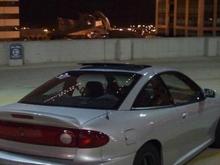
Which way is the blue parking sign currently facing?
toward the camera

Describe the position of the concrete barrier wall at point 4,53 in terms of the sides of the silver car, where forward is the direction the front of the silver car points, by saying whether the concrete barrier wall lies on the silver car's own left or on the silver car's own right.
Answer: on the silver car's own left

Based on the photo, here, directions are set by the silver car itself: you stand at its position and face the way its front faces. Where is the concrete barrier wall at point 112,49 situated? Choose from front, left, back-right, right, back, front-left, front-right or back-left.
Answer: front-left

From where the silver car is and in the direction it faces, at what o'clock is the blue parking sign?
The blue parking sign is roughly at 10 o'clock from the silver car.

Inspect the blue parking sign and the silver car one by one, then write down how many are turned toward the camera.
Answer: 1

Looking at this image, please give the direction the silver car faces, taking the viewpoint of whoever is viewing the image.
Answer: facing away from the viewer and to the right of the viewer

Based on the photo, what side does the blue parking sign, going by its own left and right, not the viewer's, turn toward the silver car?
front

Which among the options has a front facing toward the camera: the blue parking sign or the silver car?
the blue parking sign
